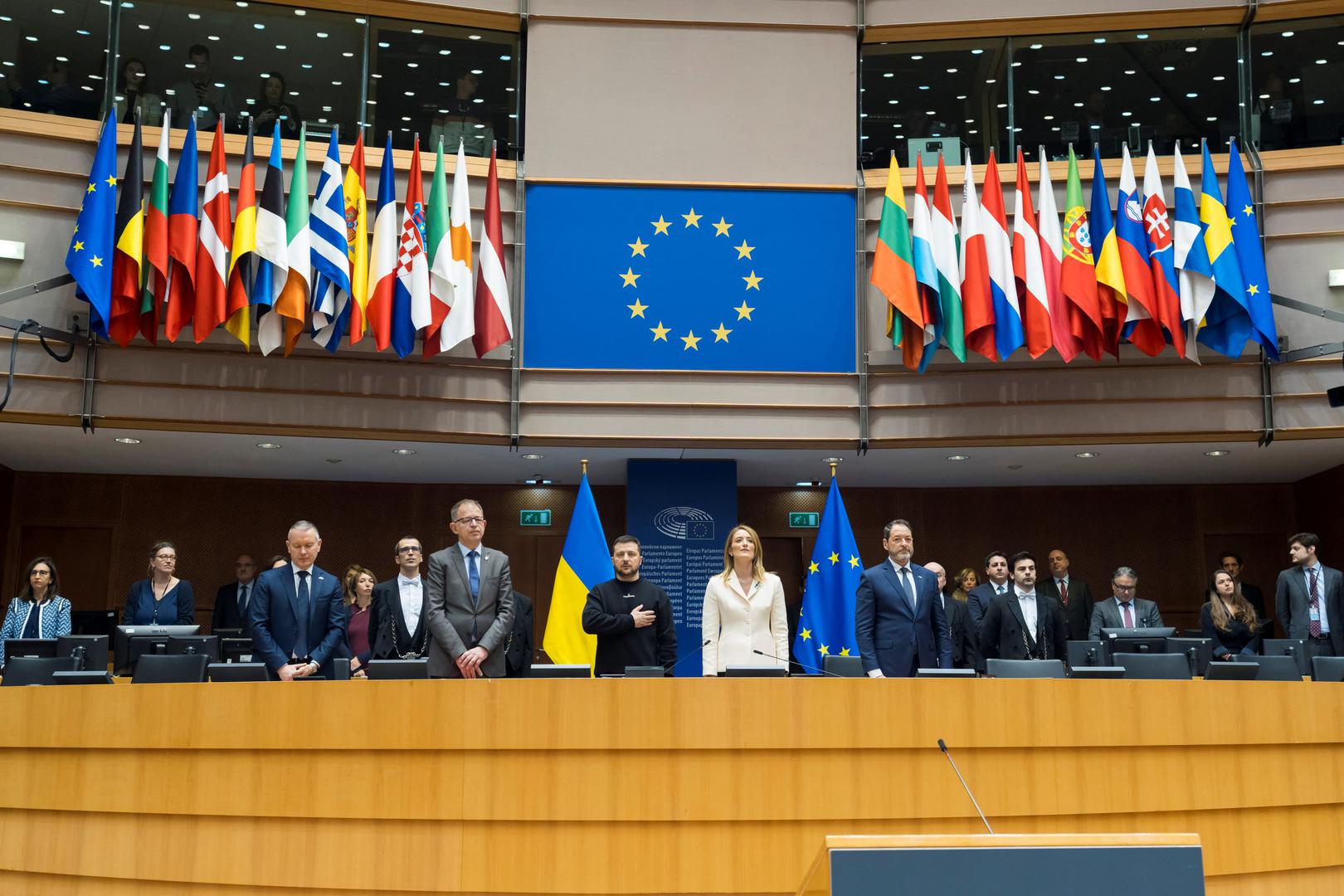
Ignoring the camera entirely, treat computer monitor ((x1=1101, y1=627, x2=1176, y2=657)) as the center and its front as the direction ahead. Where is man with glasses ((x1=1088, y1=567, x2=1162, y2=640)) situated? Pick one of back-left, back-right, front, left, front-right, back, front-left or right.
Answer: front

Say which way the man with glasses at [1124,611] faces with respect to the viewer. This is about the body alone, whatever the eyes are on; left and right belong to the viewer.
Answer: facing the viewer

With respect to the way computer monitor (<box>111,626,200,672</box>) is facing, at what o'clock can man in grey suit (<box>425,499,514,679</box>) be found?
The man in grey suit is roughly at 4 o'clock from the computer monitor.

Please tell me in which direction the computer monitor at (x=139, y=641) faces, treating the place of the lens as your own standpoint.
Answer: facing away from the viewer

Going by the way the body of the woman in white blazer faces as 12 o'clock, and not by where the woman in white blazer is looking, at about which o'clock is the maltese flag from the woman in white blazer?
The maltese flag is roughly at 7 o'clock from the woman in white blazer.

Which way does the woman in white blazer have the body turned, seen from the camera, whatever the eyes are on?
toward the camera

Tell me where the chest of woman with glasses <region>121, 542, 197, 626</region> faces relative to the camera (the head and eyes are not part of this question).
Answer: toward the camera

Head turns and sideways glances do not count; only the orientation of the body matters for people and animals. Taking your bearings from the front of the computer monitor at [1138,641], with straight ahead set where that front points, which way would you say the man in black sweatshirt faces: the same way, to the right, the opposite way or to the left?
the opposite way

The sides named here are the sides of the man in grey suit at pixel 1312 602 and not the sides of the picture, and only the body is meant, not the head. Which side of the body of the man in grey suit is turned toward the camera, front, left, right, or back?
front

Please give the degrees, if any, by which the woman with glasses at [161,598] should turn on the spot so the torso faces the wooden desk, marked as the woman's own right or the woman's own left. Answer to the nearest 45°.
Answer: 0° — they already face it

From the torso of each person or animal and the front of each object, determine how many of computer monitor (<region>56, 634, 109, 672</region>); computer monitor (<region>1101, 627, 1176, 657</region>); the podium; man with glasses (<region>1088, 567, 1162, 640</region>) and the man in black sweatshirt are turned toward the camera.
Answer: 3

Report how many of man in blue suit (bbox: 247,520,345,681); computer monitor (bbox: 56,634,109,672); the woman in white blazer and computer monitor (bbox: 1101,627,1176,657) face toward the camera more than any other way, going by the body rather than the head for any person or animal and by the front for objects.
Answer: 2

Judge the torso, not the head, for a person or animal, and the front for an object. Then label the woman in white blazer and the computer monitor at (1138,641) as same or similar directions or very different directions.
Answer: very different directions

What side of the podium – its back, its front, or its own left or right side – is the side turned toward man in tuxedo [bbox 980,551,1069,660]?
back

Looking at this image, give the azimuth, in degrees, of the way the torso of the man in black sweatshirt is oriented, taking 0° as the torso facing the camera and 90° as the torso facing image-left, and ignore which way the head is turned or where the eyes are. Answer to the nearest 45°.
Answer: approximately 0°

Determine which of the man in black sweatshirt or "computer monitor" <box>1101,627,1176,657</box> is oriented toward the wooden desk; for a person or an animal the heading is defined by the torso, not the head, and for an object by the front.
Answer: the man in black sweatshirt

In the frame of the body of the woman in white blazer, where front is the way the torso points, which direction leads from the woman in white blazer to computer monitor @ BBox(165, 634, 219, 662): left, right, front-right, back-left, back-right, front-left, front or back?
right
